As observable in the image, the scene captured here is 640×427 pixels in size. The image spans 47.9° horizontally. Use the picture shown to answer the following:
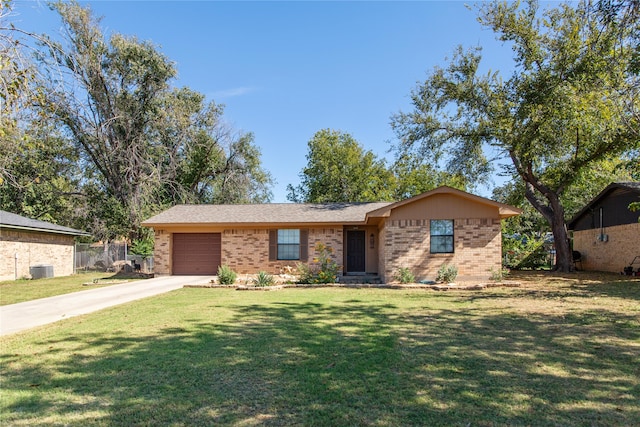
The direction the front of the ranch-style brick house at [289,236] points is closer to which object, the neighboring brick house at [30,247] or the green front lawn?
the green front lawn

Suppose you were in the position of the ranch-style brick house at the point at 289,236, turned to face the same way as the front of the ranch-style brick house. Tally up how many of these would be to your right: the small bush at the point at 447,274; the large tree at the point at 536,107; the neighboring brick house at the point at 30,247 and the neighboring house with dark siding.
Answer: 1

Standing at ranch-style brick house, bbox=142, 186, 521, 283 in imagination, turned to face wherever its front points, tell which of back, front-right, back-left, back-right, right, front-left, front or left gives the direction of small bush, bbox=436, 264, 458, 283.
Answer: front-left

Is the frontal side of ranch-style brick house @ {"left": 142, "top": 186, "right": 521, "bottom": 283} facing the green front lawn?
yes

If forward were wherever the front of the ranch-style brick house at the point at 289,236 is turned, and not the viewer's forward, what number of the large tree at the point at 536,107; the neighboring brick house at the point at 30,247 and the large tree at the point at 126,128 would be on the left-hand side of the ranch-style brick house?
1

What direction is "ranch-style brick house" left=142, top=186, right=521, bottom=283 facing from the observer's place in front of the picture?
facing the viewer

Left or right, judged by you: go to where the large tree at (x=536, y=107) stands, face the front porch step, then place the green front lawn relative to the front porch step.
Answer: left

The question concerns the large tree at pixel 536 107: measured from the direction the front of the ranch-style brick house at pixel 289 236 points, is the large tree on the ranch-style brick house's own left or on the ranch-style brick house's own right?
on the ranch-style brick house's own left

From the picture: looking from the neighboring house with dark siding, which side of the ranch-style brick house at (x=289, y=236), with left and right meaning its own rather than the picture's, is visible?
left

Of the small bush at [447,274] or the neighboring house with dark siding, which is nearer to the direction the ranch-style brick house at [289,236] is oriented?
the small bush

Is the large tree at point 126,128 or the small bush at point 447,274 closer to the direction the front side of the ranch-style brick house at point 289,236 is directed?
the small bush

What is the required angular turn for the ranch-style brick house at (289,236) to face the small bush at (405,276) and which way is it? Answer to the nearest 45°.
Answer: approximately 45° to its left

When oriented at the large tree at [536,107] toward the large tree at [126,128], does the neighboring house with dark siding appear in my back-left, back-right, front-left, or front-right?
back-right

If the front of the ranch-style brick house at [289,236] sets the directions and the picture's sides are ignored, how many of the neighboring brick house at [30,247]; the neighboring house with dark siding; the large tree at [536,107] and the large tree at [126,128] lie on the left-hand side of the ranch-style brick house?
2

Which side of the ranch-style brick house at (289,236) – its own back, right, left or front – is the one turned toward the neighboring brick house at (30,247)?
right
